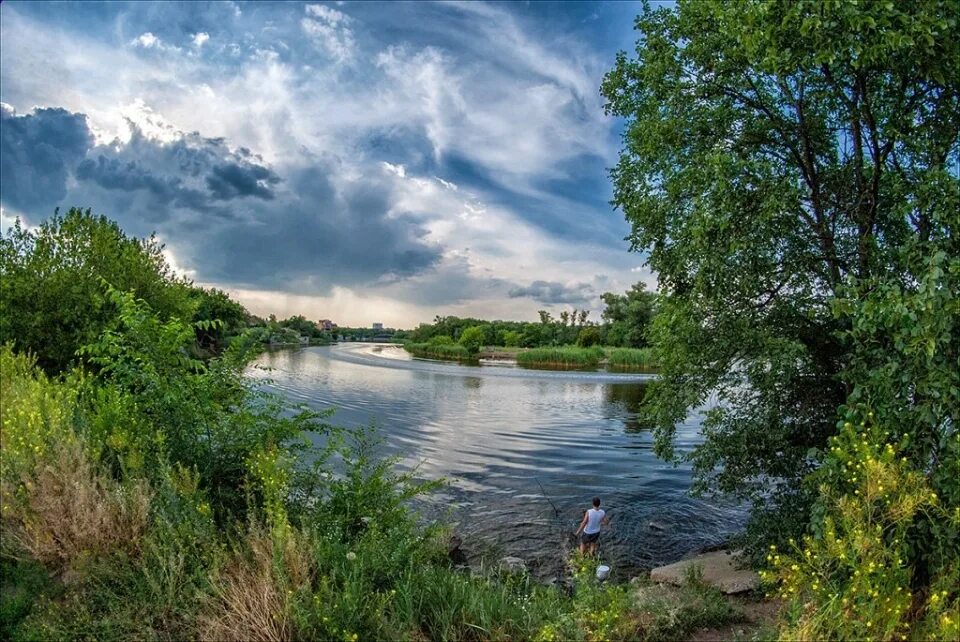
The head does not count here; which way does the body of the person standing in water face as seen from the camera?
away from the camera

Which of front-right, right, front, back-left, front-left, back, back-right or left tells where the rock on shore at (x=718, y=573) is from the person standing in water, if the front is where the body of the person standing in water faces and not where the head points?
back-right

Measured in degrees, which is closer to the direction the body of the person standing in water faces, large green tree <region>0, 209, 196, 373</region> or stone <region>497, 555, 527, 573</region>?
the large green tree

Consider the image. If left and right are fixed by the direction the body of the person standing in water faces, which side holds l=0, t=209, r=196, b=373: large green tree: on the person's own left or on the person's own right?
on the person's own left

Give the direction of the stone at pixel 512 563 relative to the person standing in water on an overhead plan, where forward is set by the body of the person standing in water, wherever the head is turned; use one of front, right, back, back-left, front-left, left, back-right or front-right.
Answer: back-left

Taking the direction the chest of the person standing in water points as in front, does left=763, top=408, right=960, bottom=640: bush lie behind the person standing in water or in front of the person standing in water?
behind
